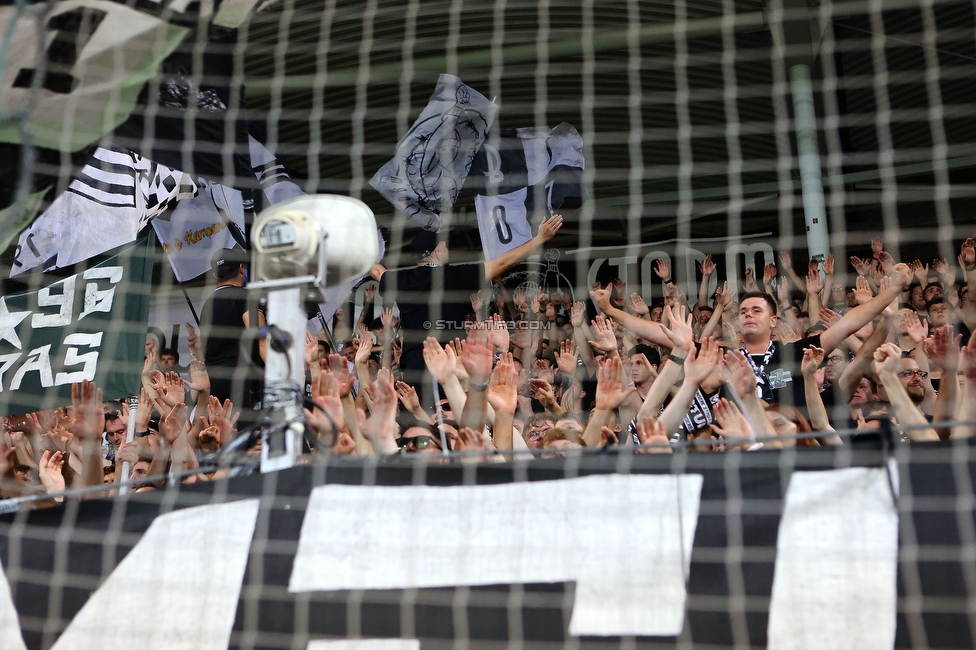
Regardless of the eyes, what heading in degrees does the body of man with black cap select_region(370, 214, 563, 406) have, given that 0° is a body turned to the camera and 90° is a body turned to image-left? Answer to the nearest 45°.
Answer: approximately 225°

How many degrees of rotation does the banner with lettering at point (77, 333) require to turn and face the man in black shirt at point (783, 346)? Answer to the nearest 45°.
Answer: approximately 45° to its left

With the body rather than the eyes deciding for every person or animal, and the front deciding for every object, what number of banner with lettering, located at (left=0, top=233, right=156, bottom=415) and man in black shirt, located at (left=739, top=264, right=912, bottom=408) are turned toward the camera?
2

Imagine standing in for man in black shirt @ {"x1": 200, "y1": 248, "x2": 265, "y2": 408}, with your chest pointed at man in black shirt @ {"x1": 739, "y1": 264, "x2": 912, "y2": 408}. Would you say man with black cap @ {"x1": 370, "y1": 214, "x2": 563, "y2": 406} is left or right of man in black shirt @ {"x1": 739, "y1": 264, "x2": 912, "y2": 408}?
left

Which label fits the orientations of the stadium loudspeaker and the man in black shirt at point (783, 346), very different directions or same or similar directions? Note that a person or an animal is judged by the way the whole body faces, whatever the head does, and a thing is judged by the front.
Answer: very different directions

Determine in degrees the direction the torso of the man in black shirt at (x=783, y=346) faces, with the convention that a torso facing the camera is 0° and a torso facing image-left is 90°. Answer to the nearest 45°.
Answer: approximately 0°

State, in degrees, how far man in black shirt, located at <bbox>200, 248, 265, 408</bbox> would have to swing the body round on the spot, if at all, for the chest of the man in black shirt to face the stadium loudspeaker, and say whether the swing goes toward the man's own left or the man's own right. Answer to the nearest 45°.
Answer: approximately 135° to the man's own right

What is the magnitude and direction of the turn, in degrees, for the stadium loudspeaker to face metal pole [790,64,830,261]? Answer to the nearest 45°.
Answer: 0° — it already faces it

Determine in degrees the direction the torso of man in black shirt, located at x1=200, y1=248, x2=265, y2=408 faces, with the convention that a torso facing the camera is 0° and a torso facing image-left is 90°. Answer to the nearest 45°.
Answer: approximately 225°

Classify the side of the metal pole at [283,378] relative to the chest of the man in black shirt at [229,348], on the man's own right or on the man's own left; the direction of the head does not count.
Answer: on the man's own right
